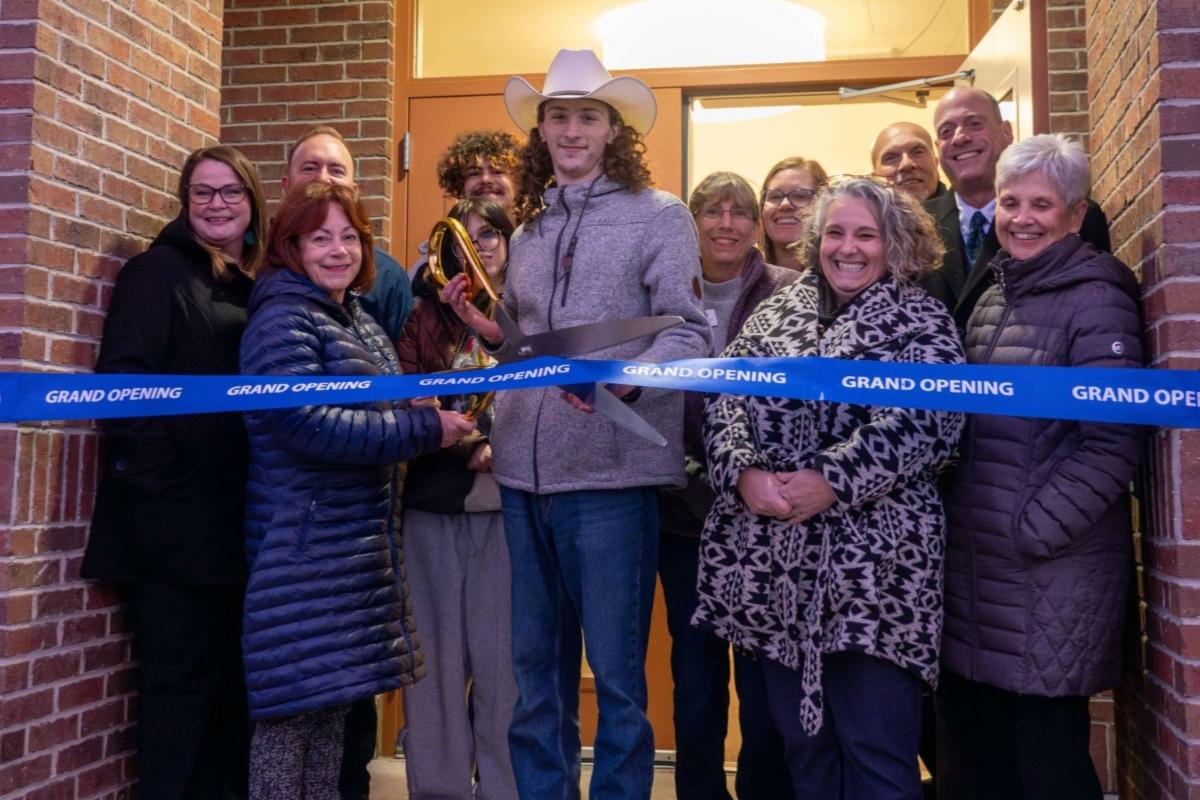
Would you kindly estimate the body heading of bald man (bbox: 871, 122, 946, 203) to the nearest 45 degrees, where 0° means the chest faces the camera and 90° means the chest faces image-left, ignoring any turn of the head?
approximately 0°

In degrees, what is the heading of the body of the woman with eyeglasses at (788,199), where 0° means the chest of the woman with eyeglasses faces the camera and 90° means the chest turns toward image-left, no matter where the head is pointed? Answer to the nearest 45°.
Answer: approximately 0°

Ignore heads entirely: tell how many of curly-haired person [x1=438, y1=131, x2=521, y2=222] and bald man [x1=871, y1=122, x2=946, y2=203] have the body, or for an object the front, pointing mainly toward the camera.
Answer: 2
